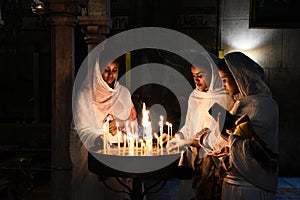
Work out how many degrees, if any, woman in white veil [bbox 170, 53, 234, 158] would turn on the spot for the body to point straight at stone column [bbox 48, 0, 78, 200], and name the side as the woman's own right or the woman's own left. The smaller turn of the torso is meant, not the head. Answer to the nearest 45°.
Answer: approximately 45° to the woman's own right

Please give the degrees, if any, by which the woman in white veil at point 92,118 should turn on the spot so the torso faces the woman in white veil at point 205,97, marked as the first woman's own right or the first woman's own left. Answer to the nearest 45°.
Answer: approximately 45° to the first woman's own left

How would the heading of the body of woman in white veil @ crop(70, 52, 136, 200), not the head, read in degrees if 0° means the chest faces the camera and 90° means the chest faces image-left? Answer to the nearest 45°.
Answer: approximately 315°
